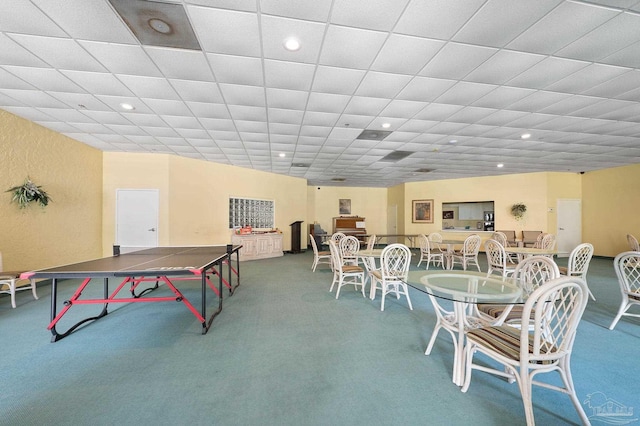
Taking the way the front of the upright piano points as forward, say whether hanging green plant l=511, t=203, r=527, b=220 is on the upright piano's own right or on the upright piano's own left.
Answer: on the upright piano's own left

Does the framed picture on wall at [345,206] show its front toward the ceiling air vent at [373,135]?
yes

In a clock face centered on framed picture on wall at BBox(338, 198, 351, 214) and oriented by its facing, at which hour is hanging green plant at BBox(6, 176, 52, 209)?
The hanging green plant is roughly at 1 o'clock from the framed picture on wall.

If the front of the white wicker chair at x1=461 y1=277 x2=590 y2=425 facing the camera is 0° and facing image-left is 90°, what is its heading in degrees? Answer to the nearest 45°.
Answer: approximately 135°

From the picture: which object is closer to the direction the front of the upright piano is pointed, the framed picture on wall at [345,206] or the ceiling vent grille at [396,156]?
the ceiling vent grille

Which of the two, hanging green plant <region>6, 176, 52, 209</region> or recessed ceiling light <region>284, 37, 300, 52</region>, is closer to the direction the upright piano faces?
the recessed ceiling light

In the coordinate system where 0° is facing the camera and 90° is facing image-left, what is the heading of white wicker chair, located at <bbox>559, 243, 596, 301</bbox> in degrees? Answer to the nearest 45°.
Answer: approximately 135°

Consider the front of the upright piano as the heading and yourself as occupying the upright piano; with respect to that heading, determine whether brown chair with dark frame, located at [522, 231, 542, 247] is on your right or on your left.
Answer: on your left

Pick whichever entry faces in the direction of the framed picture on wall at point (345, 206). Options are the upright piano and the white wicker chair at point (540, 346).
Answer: the white wicker chair

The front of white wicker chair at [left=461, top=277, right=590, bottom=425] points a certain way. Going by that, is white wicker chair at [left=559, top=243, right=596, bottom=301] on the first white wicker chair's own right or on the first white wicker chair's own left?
on the first white wicker chair's own right

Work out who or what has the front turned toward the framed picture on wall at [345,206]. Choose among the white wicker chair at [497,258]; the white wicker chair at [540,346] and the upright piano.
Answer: the white wicker chair at [540,346]

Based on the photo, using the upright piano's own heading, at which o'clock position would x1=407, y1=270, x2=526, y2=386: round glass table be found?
The round glass table is roughly at 12 o'clock from the upright piano.
